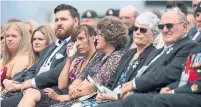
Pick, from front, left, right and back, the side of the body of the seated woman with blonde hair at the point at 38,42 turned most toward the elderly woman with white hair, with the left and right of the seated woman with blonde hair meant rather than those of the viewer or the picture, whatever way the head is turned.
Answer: left

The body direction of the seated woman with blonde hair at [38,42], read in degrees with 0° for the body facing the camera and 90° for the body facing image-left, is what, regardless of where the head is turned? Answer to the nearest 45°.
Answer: approximately 45°

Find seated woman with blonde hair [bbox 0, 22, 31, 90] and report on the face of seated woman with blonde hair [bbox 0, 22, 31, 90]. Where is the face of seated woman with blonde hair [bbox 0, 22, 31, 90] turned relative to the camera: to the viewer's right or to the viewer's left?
to the viewer's left

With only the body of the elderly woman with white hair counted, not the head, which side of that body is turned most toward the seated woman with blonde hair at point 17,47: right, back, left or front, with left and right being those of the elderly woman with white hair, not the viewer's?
right
